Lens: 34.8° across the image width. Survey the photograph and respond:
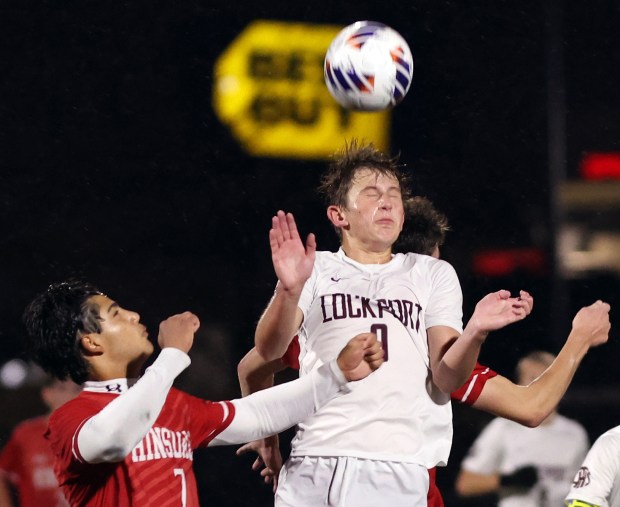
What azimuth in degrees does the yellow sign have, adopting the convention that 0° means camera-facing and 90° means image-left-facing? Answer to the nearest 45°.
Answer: approximately 0°

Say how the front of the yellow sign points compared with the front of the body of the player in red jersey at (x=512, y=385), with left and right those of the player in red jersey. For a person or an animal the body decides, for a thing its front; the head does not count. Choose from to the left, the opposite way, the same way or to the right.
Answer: the opposite way

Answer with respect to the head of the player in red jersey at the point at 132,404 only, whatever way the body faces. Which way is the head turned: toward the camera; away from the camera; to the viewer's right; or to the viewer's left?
to the viewer's right

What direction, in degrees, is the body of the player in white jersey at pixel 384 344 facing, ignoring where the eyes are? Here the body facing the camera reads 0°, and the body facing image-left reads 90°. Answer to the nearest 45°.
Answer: approximately 0°

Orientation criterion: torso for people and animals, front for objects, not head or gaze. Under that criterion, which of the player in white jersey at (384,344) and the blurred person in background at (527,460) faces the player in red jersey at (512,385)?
the blurred person in background

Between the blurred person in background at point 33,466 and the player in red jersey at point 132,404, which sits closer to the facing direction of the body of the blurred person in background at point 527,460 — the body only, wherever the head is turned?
the player in red jersey

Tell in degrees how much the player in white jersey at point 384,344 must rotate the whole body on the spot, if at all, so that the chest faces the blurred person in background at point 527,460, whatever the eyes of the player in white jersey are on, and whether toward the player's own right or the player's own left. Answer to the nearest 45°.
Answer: approximately 180°

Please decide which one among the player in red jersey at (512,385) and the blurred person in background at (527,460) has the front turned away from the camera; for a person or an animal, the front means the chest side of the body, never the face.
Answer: the player in red jersey

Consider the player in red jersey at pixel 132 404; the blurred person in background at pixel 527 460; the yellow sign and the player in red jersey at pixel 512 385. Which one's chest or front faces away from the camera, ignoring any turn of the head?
the player in red jersey at pixel 512 385

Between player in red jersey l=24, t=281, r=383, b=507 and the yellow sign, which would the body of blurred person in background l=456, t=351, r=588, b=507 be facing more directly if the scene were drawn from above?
the player in red jersey
